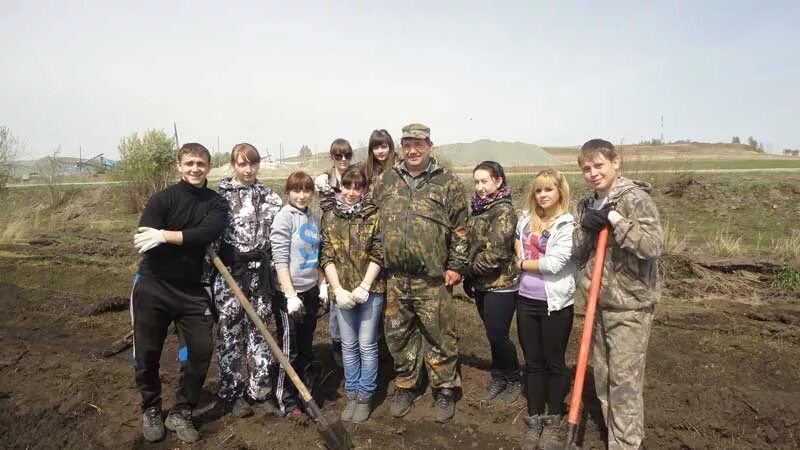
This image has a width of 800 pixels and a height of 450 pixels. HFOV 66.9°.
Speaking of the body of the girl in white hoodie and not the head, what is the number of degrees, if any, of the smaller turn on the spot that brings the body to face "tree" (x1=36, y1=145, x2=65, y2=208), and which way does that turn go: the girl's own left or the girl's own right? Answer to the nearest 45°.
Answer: approximately 90° to the girl's own right

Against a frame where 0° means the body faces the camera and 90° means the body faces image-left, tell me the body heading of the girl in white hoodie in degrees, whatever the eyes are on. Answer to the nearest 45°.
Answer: approximately 45°

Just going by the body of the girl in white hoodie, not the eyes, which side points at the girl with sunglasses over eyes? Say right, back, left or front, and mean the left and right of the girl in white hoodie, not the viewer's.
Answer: right

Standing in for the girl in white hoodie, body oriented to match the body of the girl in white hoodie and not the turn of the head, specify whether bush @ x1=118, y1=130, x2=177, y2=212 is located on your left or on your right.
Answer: on your right

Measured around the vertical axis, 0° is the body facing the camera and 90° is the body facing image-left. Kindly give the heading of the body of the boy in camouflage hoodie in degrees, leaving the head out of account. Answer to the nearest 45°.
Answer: approximately 45°
